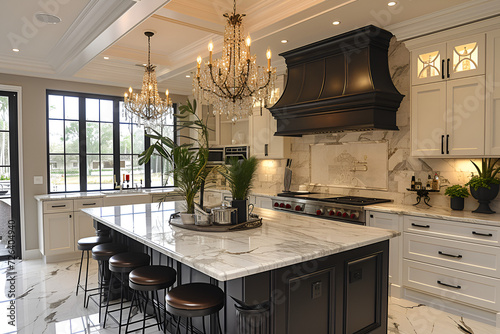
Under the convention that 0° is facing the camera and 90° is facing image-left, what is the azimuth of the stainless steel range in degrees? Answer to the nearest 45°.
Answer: approximately 45°

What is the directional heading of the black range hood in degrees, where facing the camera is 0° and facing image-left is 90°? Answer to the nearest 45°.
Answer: approximately 45°

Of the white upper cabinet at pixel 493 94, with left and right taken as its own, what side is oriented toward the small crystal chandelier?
right

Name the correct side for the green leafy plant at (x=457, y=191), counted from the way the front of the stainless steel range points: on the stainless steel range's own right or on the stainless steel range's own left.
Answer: on the stainless steel range's own left

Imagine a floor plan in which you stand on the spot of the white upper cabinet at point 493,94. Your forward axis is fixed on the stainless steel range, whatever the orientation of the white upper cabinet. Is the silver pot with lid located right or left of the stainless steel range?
left

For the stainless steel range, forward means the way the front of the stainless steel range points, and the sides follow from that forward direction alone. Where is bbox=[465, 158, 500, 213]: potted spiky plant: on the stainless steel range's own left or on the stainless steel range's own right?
on the stainless steel range's own left
